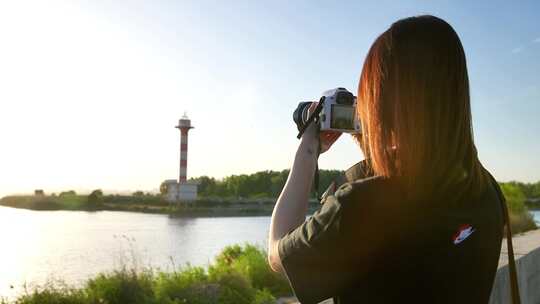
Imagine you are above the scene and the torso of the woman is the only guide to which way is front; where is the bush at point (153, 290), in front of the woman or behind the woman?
in front

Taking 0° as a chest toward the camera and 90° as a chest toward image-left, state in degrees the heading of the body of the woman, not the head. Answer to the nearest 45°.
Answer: approximately 135°

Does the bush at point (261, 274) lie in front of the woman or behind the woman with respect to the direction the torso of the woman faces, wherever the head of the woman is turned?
in front

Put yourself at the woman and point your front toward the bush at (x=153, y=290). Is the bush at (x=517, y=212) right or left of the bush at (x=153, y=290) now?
right

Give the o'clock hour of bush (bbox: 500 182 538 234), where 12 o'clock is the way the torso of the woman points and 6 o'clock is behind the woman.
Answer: The bush is roughly at 2 o'clock from the woman.

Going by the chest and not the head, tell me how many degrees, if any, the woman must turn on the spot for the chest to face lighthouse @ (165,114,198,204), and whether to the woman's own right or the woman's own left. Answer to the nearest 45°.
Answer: approximately 45° to the woman's own right

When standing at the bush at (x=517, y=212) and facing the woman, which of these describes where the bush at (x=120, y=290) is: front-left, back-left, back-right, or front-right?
front-right
